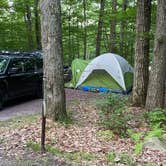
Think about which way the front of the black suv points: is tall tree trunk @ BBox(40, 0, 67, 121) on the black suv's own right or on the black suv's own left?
on the black suv's own left

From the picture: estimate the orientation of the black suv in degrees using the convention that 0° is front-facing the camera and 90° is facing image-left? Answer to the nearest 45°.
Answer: approximately 45°

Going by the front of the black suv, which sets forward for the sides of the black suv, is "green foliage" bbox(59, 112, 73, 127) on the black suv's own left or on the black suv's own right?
on the black suv's own left

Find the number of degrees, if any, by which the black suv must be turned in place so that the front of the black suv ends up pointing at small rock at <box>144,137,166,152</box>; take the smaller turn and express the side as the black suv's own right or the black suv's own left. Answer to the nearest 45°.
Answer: approximately 90° to the black suv's own left

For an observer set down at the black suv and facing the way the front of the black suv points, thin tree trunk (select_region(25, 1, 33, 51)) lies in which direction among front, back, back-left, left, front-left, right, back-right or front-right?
back-right

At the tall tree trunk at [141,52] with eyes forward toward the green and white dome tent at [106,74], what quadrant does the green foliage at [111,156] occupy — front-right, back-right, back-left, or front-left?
back-left

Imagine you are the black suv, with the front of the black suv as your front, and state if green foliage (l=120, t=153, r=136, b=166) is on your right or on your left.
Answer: on your left
